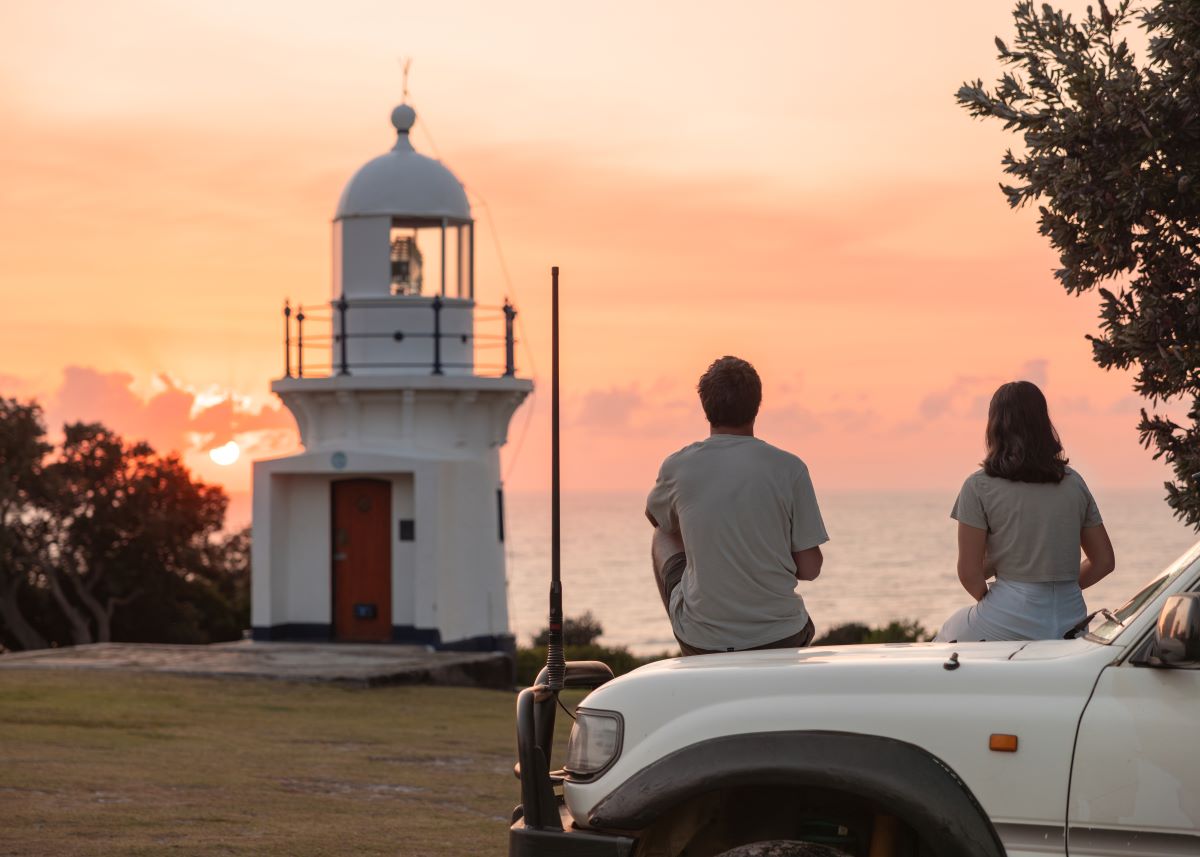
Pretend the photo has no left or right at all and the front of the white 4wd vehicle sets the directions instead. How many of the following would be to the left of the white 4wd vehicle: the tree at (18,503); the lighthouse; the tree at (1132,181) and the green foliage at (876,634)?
0

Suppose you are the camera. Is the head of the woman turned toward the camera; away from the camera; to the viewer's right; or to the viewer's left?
away from the camera

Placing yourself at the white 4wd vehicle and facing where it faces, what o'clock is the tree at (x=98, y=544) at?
The tree is roughly at 2 o'clock from the white 4wd vehicle.

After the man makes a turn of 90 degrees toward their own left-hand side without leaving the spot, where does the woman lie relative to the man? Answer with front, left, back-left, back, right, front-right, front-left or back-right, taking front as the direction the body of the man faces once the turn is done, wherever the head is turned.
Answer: back

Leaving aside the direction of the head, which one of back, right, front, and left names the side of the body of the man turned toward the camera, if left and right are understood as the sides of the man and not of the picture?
back

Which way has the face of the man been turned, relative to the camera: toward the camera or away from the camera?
away from the camera

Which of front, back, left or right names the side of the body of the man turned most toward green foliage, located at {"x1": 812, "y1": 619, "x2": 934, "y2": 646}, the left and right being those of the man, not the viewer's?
front

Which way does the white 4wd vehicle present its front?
to the viewer's left

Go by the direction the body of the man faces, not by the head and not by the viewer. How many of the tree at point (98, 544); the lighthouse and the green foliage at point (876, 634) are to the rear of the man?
0
